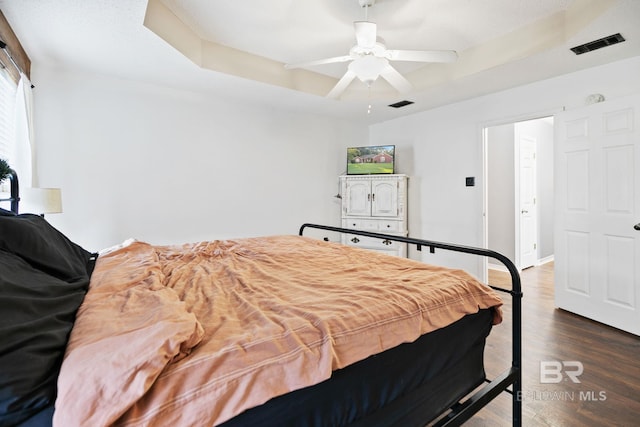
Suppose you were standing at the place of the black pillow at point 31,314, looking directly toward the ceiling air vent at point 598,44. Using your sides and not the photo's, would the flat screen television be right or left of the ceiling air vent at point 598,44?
left

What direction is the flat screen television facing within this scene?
toward the camera

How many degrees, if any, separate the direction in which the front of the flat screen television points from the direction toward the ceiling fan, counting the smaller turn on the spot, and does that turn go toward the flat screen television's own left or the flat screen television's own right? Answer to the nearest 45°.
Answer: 0° — it already faces it

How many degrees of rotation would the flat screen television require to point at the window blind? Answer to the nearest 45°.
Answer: approximately 45° to its right

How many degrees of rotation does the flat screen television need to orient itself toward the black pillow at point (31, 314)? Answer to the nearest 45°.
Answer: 0° — it already faces it

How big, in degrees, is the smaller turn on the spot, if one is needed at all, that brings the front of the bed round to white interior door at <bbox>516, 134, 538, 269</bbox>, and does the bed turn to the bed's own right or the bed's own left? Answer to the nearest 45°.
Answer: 0° — it already faces it

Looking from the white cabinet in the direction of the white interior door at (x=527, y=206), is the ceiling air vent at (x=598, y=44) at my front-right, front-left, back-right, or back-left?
front-right

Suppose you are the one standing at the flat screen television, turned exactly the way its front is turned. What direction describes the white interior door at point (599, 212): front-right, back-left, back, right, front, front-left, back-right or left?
front-left

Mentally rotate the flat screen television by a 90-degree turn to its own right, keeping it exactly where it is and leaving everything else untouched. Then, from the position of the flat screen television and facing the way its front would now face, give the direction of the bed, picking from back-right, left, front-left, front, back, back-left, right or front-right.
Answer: left

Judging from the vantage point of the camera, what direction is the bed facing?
facing away from the viewer and to the right of the viewer

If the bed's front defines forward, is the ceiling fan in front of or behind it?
in front
